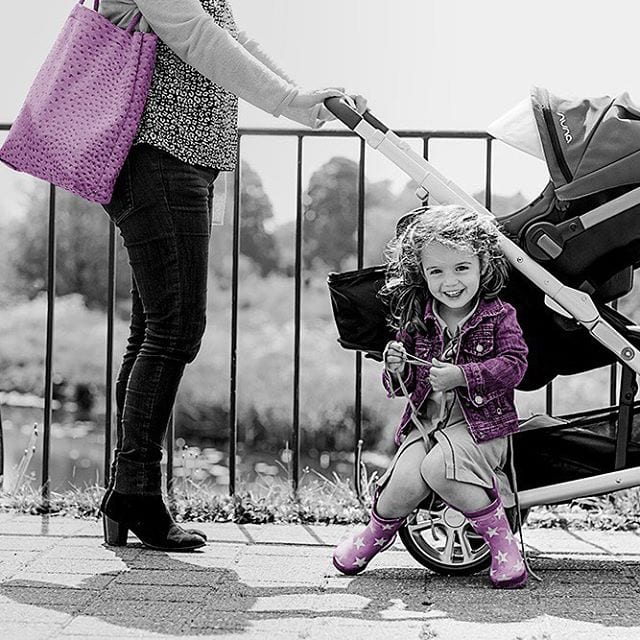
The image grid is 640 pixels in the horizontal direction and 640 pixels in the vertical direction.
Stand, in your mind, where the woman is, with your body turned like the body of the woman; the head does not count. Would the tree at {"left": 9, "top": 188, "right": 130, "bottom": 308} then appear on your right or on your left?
on your left

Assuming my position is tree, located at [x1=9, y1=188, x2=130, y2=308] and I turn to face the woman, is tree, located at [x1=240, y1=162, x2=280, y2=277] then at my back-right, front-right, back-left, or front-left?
front-left

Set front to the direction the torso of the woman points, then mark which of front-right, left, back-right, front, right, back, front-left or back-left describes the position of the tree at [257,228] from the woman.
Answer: left

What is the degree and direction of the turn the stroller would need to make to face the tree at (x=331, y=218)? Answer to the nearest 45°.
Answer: approximately 90° to its left

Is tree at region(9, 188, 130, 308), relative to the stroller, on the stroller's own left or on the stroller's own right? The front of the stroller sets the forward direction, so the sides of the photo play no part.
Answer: on the stroller's own left

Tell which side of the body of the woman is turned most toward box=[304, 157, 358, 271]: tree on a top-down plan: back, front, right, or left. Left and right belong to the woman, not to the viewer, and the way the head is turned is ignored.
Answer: left

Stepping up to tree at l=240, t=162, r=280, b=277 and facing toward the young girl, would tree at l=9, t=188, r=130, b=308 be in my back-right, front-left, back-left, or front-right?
back-right

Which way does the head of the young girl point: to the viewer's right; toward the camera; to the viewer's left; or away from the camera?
toward the camera

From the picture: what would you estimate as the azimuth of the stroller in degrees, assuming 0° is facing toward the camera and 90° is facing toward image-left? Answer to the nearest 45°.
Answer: approximately 270°

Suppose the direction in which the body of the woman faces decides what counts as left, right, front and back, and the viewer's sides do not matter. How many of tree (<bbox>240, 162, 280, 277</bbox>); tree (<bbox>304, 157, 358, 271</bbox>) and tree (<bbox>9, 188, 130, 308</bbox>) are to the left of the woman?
3

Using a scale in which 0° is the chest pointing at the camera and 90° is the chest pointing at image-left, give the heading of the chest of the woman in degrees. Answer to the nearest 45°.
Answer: approximately 270°

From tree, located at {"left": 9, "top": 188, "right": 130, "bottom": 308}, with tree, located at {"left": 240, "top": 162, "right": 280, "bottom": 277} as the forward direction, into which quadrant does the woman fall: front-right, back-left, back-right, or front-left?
front-right
